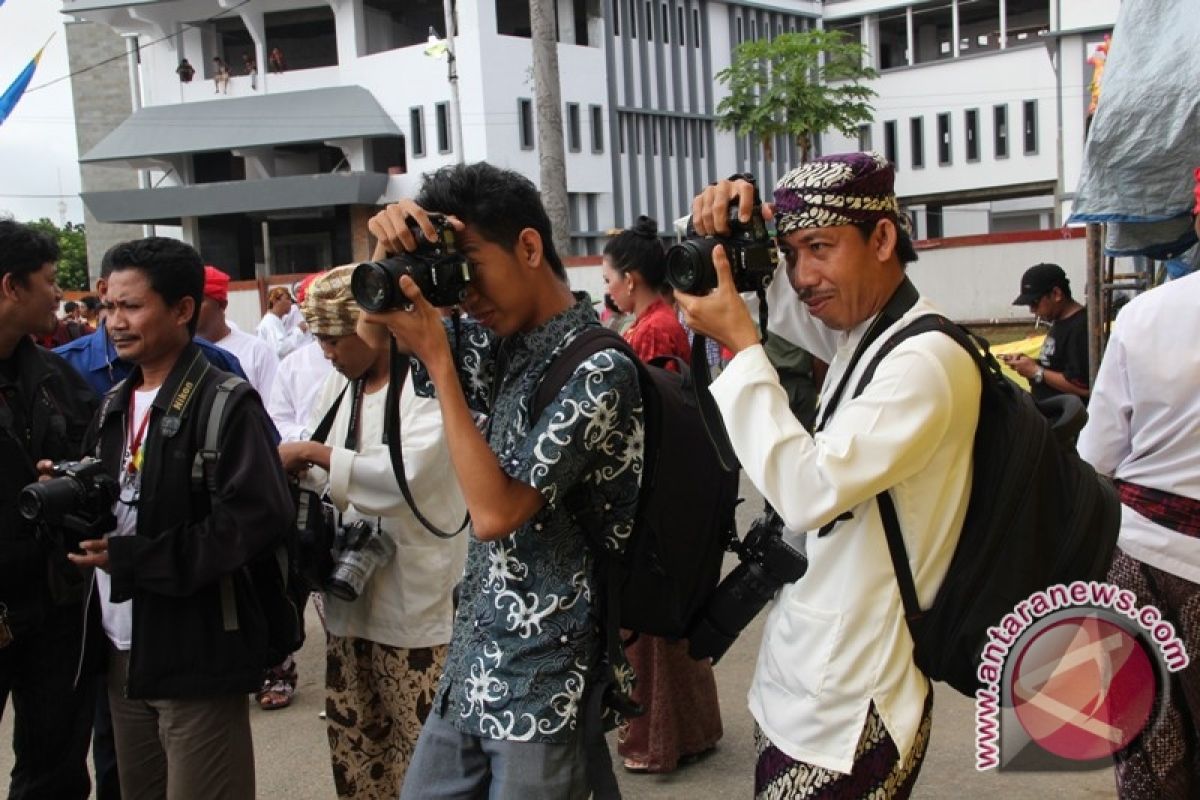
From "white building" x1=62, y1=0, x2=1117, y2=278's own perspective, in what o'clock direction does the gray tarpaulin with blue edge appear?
The gray tarpaulin with blue edge is roughly at 10 o'clock from the white building.

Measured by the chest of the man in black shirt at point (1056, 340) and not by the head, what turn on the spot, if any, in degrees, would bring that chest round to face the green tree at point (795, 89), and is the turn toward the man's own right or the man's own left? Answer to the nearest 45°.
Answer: approximately 90° to the man's own right

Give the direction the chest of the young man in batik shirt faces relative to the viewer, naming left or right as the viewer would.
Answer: facing to the left of the viewer

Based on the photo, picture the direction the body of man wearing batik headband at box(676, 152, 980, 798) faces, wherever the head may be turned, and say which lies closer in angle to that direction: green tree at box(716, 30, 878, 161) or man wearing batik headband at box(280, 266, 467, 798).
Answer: the man wearing batik headband

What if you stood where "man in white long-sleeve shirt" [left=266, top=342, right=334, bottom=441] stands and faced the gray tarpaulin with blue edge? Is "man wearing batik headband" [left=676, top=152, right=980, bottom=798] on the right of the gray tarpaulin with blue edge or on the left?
right

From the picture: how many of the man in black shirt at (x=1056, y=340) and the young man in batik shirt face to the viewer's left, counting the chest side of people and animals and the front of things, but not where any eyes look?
2

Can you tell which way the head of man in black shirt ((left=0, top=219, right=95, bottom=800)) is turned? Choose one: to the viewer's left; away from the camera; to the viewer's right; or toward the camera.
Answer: to the viewer's right

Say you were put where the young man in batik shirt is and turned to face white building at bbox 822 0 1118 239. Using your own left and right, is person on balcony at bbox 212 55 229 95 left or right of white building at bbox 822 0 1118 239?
left

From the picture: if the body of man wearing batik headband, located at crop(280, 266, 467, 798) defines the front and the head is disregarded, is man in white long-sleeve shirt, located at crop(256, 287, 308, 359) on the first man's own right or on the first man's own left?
on the first man's own right

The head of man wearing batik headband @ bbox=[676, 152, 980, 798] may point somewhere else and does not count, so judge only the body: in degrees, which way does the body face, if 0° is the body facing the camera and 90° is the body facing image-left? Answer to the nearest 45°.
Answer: approximately 45°

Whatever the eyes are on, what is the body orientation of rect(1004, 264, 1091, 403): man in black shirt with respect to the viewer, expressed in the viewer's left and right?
facing to the left of the viewer

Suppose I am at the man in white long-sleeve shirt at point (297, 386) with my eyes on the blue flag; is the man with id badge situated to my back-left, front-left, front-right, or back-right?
back-left
